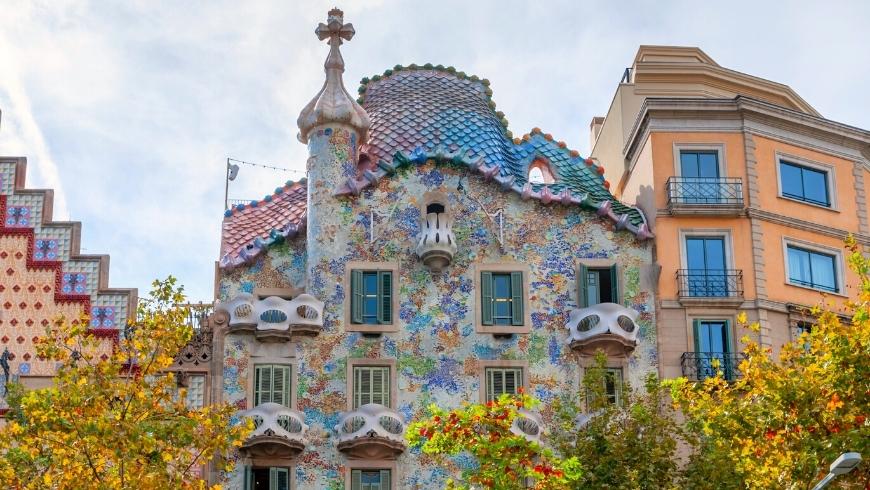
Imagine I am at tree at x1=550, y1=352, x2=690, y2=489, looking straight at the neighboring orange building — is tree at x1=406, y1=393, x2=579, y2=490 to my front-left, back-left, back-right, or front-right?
back-left

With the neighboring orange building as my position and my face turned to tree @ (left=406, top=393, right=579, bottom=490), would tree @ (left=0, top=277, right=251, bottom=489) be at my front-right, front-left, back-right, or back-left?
front-right

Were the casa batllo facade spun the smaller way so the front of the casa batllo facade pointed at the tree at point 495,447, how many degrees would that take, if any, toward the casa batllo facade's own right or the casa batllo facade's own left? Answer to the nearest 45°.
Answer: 0° — it already faces it

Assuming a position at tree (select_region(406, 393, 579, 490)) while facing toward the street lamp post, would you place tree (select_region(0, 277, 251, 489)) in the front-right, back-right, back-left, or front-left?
back-right

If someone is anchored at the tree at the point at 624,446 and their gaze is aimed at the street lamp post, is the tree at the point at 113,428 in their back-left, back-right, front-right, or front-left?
back-right

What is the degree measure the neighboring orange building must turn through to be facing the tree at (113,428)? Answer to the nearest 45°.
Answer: approximately 45° to its right

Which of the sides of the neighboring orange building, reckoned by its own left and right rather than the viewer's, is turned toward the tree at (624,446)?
front

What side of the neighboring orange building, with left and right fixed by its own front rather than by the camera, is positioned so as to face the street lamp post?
front

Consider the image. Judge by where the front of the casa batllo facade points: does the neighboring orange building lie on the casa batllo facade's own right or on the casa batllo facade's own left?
on the casa batllo facade's own left

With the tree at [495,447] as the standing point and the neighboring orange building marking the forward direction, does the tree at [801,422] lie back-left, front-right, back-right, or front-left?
front-right

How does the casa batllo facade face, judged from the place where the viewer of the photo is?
facing the viewer

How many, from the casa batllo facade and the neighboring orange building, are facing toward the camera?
2
